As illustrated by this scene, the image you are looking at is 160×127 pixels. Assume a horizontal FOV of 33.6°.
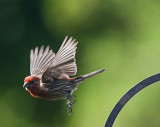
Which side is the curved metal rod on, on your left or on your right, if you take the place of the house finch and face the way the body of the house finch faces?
on your left

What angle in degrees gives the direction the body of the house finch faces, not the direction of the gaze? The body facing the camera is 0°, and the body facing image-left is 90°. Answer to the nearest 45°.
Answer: approximately 90°
